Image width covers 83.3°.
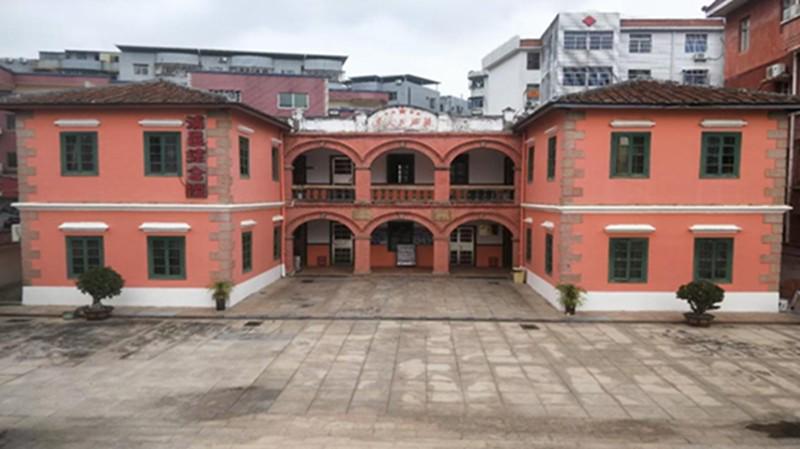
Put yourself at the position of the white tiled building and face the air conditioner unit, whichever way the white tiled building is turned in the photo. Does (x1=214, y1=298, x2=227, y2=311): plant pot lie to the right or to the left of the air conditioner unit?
right

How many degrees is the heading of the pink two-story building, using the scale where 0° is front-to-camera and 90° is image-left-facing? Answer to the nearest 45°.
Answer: approximately 0°

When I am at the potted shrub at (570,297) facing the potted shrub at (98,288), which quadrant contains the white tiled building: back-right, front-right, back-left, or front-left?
back-right

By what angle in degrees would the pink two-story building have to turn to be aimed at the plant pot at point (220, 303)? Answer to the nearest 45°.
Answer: approximately 90° to its right

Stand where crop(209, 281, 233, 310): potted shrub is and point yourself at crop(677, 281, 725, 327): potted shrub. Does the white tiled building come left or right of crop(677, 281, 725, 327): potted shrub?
left

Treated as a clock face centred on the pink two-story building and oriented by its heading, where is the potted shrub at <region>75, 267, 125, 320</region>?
The potted shrub is roughly at 3 o'clock from the pink two-story building.

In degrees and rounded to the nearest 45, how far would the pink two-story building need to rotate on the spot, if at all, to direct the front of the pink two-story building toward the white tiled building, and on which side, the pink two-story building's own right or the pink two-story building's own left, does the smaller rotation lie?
approximately 135° to the pink two-story building's own left

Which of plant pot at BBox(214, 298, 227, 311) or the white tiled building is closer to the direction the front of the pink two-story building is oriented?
the plant pot

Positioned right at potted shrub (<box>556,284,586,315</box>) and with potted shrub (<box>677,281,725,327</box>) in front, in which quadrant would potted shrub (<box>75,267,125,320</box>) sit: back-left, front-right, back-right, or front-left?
back-right
